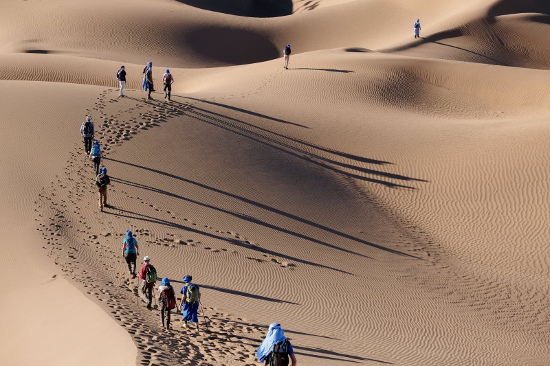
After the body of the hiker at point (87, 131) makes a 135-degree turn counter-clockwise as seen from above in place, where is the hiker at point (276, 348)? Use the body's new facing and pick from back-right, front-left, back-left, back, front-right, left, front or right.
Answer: front-left

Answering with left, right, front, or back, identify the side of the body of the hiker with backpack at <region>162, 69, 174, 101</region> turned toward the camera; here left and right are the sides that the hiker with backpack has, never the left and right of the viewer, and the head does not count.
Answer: back

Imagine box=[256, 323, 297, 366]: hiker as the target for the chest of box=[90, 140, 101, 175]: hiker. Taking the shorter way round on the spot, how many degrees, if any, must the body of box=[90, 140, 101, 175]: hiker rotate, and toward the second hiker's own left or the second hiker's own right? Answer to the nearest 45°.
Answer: approximately 180°

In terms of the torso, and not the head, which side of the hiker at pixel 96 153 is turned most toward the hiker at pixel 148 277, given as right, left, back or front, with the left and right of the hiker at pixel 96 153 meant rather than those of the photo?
back

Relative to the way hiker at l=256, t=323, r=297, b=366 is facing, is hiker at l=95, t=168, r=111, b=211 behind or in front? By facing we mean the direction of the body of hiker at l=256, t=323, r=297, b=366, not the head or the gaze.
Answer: in front

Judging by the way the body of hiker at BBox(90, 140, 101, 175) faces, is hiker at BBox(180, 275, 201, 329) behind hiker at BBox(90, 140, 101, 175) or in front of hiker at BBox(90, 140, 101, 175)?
behind

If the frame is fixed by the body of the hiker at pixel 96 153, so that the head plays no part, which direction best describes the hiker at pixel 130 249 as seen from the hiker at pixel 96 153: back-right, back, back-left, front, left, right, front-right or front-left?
back

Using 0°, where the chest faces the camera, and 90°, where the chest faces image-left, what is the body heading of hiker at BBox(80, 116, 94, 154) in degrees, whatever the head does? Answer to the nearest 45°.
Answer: approximately 180°

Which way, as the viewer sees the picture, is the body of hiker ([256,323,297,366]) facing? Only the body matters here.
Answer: away from the camera

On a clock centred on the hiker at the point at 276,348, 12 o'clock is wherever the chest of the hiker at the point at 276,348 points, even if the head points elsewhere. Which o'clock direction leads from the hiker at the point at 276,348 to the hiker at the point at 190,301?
the hiker at the point at 190,301 is roughly at 11 o'clock from the hiker at the point at 276,348.

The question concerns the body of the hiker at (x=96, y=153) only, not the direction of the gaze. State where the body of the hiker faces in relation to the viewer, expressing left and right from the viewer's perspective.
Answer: facing away from the viewer

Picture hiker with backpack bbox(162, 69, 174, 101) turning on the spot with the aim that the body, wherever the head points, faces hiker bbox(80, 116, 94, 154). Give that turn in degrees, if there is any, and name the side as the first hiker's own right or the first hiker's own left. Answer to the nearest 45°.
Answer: approximately 135° to the first hiker's own left
